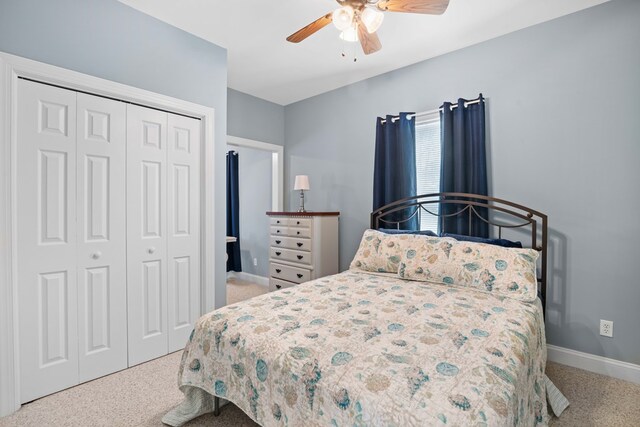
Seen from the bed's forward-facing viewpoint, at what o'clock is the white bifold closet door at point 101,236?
The white bifold closet door is roughly at 2 o'clock from the bed.

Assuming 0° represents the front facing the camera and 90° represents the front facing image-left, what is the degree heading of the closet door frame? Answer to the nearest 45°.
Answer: approximately 315°

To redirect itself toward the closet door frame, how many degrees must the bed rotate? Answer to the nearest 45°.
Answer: approximately 45° to its right

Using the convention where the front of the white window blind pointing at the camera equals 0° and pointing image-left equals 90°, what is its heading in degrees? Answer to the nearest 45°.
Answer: approximately 45°

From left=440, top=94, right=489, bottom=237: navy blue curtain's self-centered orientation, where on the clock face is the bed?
The bed is roughly at 11 o'clock from the navy blue curtain.

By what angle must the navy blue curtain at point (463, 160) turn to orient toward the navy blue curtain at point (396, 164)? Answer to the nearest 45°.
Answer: approximately 45° to its right
